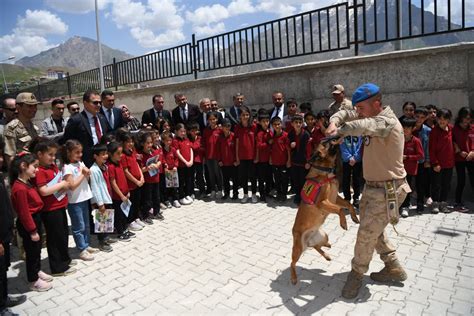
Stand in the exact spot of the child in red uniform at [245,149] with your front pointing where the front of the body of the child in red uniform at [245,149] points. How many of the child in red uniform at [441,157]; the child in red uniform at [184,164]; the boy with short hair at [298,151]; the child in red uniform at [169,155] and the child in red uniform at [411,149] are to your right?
2

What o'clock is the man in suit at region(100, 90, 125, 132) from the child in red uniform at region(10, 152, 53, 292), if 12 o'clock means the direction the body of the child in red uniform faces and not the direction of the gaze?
The man in suit is roughly at 10 o'clock from the child in red uniform.

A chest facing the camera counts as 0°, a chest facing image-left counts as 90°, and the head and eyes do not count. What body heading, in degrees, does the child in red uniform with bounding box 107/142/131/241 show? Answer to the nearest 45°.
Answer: approximately 315°

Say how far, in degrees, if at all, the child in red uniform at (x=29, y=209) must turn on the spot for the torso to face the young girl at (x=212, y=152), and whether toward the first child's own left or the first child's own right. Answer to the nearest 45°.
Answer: approximately 45° to the first child's own left

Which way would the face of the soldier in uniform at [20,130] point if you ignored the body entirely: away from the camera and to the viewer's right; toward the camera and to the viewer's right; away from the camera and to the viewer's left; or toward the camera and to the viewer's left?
toward the camera and to the viewer's right

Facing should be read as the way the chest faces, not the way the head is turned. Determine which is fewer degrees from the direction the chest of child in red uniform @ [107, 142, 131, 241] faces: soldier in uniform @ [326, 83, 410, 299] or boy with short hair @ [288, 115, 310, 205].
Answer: the soldier in uniform

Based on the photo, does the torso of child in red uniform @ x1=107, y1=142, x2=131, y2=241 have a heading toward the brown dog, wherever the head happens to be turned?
yes

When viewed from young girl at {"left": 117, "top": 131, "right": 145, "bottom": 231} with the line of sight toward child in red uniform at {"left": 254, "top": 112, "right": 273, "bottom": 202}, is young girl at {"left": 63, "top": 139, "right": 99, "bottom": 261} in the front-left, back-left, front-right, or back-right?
back-right

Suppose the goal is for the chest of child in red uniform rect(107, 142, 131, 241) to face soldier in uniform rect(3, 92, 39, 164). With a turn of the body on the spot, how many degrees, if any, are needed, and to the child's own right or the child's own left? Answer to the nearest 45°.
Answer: approximately 135° to the child's own right
